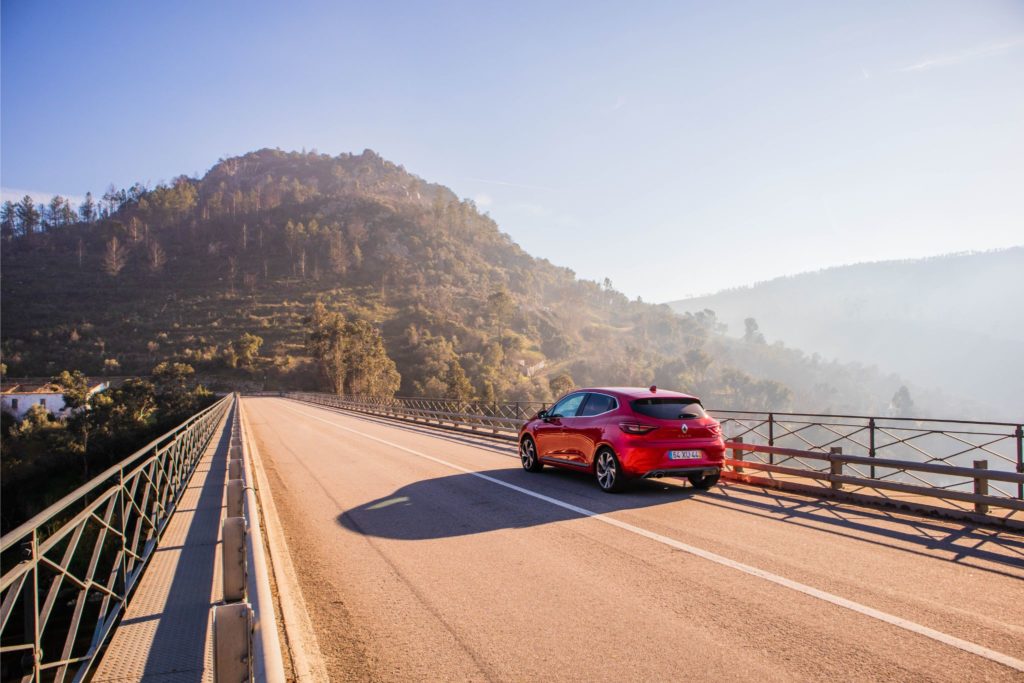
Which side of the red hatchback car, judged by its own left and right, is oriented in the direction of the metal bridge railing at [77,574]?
left

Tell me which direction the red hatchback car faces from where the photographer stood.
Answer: facing away from the viewer and to the left of the viewer
